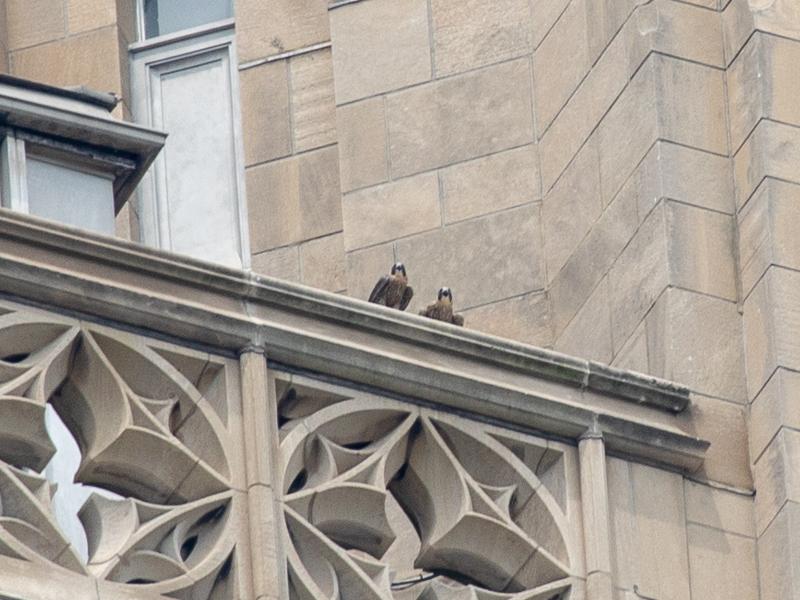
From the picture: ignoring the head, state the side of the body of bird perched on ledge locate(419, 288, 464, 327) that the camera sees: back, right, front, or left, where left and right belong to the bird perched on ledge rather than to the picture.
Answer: front

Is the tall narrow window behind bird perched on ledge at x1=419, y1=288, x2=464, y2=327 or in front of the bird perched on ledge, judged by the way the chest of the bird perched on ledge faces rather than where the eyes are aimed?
behind
